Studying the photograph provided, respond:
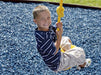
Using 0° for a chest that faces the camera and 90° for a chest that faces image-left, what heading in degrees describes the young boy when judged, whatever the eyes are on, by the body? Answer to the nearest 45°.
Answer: approximately 270°
